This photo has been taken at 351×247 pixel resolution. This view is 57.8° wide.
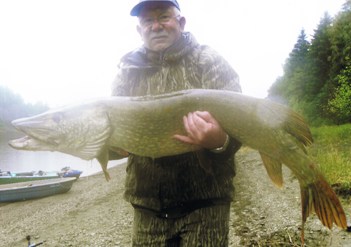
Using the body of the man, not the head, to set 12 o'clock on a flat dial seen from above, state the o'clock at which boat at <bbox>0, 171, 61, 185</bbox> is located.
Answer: The boat is roughly at 5 o'clock from the man.

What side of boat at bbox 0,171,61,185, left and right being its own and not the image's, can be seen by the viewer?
right

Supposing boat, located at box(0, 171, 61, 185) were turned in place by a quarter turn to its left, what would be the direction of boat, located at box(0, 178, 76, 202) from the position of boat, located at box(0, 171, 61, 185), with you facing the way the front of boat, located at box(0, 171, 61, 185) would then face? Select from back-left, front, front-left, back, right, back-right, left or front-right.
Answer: back

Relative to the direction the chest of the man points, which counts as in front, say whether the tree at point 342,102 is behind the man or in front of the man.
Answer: behind

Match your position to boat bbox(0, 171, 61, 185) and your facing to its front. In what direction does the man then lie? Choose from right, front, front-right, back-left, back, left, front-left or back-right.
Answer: right

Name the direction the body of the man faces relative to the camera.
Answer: toward the camera

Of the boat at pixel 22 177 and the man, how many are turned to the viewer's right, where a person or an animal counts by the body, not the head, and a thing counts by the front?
1

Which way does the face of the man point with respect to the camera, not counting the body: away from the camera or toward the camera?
toward the camera
